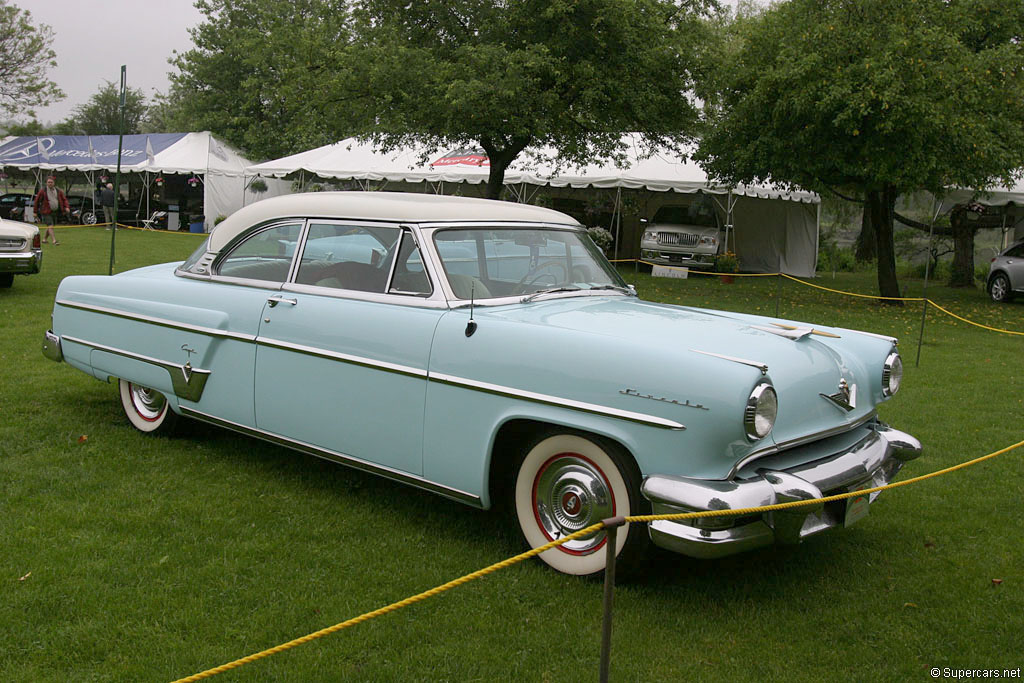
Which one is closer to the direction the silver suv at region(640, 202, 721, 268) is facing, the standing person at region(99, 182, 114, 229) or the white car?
the white car

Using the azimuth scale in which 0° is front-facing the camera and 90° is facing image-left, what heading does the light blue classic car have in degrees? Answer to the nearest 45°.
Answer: approximately 315°

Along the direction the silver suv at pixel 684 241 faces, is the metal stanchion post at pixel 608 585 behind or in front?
in front

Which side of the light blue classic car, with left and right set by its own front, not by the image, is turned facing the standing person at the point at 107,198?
back

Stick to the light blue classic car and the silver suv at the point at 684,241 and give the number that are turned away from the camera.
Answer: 0

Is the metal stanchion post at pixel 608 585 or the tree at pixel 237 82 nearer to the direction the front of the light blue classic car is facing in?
the metal stanchion post

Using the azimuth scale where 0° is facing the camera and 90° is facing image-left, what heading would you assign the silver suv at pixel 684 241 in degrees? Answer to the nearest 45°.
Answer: approximately 0°

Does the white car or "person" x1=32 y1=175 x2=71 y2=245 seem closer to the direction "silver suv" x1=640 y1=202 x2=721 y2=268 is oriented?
the white car

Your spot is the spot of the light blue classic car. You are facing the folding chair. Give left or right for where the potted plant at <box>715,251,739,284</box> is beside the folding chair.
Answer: right

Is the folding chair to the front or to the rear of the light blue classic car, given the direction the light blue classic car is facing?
to the rear

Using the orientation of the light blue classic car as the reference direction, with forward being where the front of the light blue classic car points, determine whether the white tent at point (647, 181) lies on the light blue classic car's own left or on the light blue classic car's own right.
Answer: on the light blue classic car's own left

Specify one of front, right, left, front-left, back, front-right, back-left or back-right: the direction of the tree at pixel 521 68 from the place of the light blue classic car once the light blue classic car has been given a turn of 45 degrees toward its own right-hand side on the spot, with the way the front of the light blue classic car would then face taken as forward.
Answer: back

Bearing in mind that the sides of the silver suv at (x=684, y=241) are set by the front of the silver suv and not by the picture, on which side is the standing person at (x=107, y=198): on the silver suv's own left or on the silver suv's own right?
on the silver suv's own right

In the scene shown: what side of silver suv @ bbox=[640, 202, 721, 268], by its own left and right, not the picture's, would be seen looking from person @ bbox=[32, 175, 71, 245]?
right
